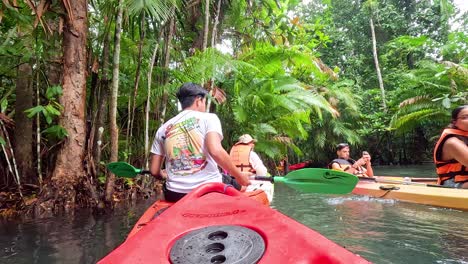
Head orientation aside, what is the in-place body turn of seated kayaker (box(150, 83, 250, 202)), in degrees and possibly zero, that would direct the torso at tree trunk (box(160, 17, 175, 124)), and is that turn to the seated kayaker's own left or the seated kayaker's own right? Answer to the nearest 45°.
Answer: approximately 45° to the seated kayaker's own left

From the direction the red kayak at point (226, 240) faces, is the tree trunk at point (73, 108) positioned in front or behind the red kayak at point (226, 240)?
in front

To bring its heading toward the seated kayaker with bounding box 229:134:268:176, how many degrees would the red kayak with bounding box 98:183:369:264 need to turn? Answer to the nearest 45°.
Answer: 0° — it already faces them

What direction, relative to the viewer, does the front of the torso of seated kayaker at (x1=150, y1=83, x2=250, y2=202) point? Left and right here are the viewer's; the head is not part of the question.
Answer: facing away from the viewer and to the right of the viewer

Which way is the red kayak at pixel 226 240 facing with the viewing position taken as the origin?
facing away from the viewer
